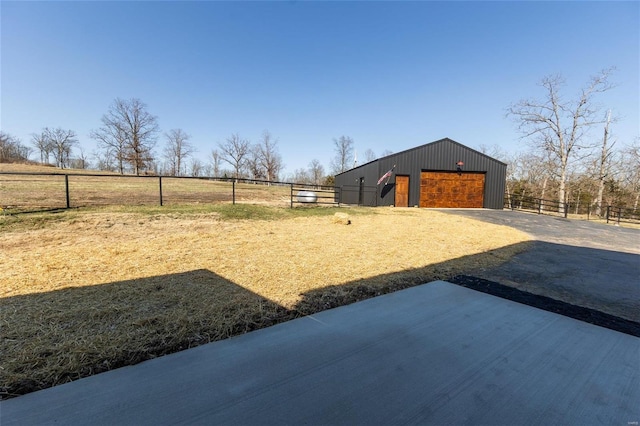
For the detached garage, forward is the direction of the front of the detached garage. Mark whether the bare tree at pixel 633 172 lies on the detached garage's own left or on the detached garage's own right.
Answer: on the detached garage's own left

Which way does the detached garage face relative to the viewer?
toward the camera

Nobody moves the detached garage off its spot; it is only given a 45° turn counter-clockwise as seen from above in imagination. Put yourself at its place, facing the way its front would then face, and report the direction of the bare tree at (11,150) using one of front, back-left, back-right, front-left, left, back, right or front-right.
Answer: back-right
